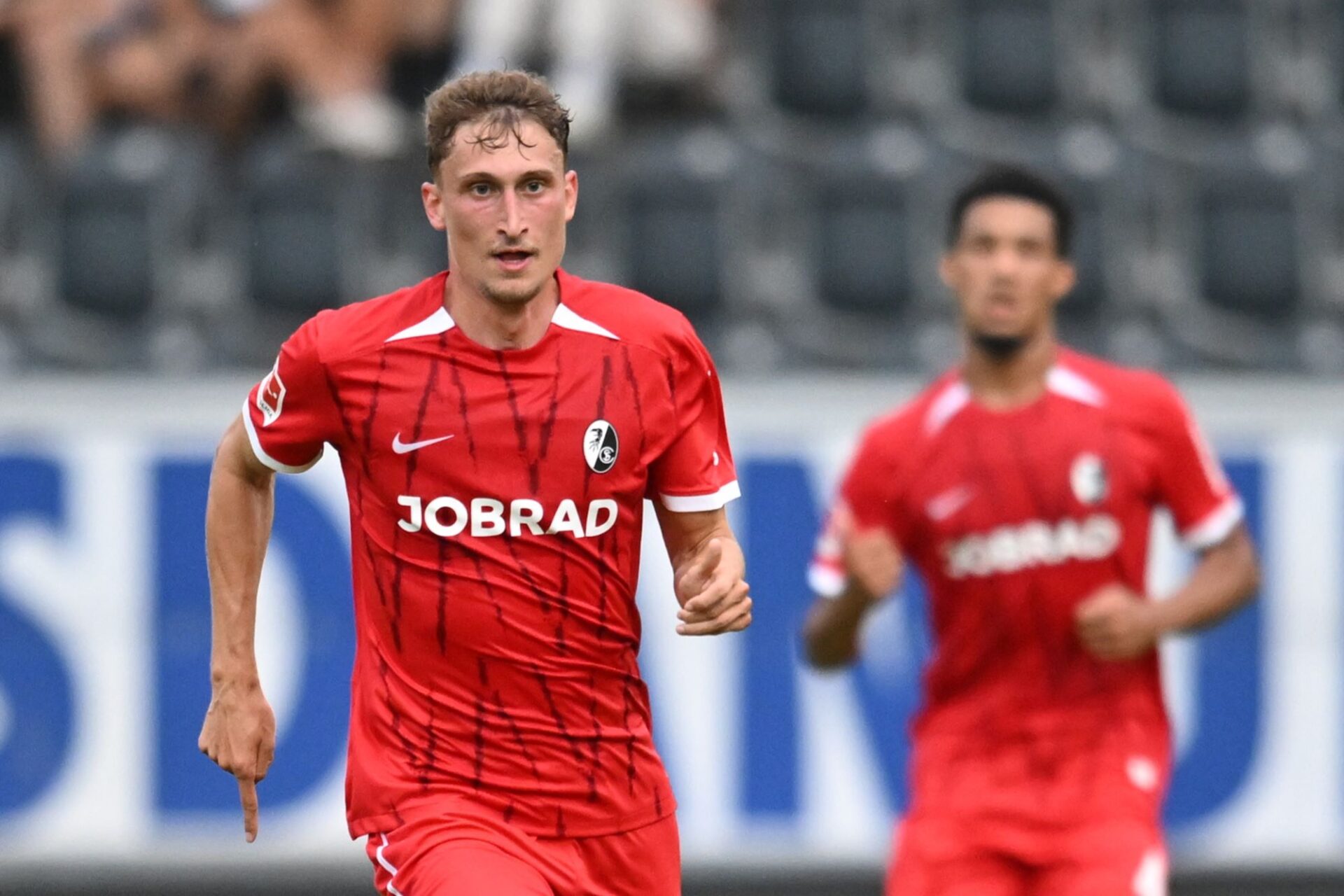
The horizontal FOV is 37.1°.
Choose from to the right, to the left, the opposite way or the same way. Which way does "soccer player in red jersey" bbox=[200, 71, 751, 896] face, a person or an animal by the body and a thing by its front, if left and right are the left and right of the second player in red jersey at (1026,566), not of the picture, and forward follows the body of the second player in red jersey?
the same way

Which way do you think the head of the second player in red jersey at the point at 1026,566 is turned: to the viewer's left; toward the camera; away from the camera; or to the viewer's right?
toward the camera

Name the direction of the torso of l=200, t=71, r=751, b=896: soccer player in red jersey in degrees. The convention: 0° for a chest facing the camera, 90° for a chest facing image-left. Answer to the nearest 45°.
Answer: approximately 0°

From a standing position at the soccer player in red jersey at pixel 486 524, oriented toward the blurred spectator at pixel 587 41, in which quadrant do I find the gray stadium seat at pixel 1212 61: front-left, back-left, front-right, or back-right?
front-right

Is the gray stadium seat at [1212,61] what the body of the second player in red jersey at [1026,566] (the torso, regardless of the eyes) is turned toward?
no

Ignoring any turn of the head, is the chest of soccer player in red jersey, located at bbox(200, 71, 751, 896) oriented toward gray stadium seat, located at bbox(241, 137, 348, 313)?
no

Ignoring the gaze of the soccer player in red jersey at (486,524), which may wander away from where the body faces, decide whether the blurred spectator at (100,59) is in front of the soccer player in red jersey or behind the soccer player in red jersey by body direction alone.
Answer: behind

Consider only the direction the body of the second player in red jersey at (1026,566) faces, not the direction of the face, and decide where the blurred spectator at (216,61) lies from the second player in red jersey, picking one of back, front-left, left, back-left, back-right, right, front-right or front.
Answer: back-right

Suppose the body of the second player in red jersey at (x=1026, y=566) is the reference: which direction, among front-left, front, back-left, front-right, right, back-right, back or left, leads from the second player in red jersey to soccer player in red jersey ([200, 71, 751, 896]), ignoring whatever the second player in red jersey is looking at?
front-right

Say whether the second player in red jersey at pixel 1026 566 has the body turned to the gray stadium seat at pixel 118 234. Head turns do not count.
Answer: no

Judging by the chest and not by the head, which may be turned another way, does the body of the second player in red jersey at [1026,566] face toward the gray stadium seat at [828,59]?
no

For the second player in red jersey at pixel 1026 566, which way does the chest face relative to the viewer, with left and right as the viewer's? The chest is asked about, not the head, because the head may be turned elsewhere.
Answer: facing the viewer

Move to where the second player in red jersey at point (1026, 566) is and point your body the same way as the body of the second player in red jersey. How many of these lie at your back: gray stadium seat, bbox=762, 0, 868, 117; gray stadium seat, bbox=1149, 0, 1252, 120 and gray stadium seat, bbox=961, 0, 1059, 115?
3

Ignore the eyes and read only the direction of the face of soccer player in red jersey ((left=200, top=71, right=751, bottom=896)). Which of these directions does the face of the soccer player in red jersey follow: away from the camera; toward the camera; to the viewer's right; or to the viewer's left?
toward the camera

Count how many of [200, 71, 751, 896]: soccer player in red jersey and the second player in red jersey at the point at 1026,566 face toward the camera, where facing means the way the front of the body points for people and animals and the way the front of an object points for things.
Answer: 2

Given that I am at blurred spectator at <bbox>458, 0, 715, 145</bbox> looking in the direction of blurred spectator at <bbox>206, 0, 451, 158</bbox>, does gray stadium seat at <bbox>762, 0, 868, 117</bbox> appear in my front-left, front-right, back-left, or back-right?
back-right
